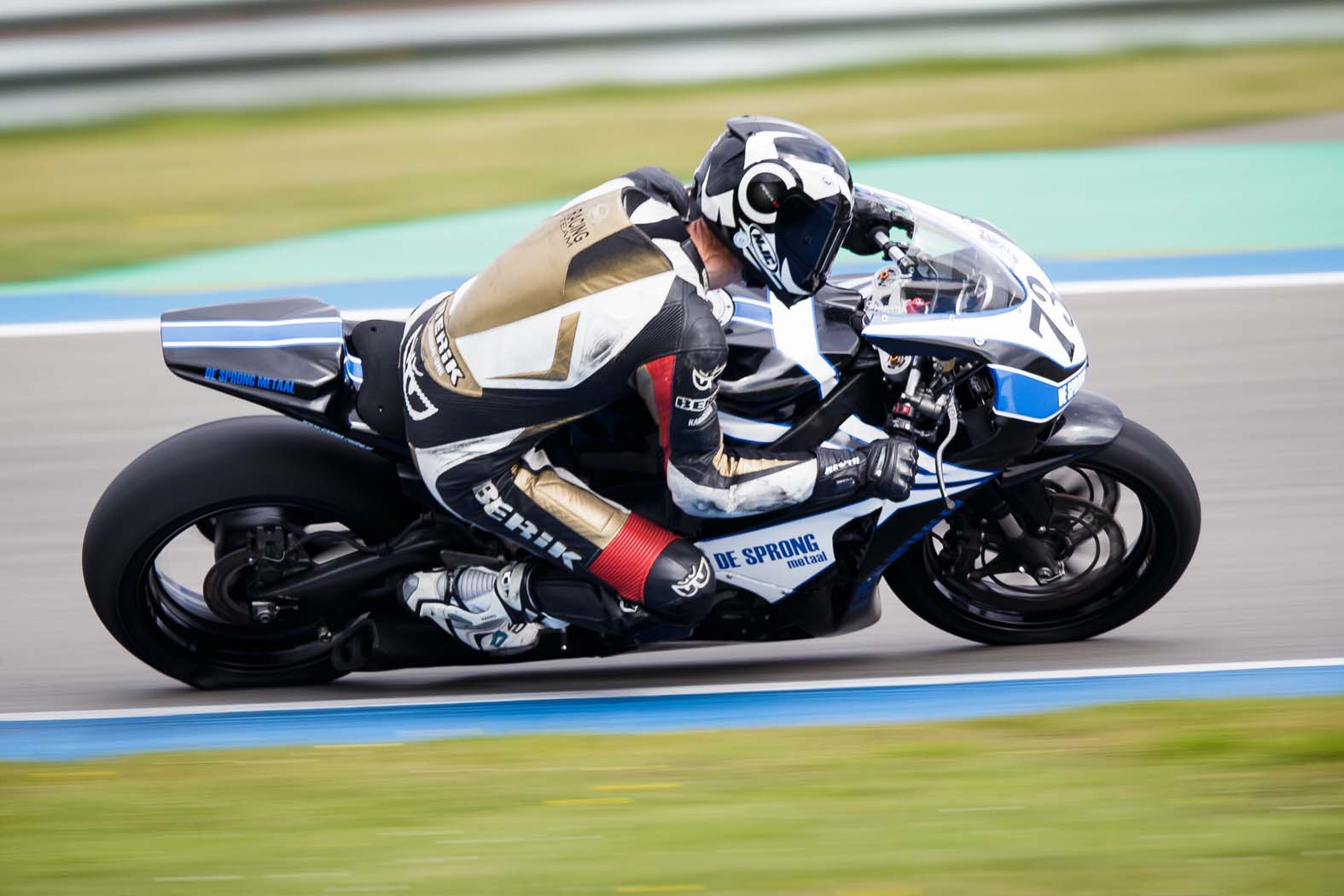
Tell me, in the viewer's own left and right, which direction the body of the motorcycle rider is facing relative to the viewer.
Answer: facing to the right of the viewer

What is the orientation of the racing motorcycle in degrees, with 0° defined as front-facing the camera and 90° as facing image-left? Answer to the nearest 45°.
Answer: approximately 270°
